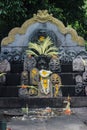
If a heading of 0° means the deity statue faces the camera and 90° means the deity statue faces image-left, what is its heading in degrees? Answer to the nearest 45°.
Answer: approximately 0°

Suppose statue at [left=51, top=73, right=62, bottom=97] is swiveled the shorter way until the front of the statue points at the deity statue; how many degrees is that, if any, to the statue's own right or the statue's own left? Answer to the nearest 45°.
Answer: approximately 90° to the statue's own right

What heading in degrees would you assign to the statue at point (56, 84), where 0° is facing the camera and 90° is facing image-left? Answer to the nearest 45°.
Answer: approximately 0°

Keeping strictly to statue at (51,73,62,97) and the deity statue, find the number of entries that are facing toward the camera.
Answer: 2

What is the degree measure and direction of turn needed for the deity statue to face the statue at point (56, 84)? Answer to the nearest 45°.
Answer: approximately 90° to its left
